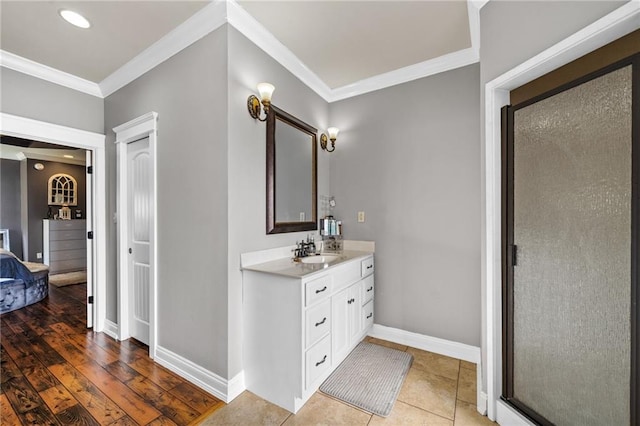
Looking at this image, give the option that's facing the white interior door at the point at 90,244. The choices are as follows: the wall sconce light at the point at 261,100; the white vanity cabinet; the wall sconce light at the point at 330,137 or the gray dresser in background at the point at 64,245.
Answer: the gray dresser in background

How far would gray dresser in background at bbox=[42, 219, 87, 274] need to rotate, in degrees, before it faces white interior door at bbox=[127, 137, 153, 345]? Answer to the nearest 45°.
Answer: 0° — it already faces it

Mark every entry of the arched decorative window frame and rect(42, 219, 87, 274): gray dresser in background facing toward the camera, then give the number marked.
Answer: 2

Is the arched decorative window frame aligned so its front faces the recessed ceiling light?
yes

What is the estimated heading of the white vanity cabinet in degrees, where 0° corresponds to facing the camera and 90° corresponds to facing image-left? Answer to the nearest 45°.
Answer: approximately 315°
